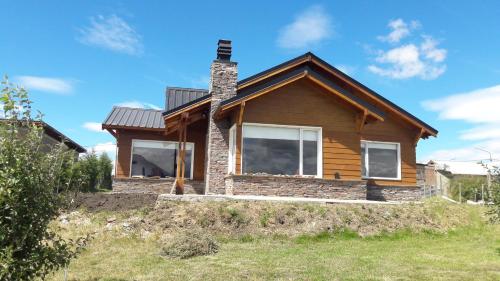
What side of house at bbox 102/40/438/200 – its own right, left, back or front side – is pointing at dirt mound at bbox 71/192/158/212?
right

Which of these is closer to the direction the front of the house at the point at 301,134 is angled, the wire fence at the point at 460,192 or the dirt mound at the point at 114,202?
the dirt mound

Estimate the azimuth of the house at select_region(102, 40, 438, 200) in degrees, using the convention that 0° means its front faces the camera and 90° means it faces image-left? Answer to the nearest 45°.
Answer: approximately 0°

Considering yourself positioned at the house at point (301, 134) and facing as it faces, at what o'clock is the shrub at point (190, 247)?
The shrub is roughly at 1 o'clock from the house.

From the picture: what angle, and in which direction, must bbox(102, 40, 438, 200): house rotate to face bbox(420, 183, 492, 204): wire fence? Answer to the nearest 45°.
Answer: approximately 135° to its left

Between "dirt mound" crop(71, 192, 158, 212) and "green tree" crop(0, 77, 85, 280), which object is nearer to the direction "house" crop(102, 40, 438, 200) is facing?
the green tree
